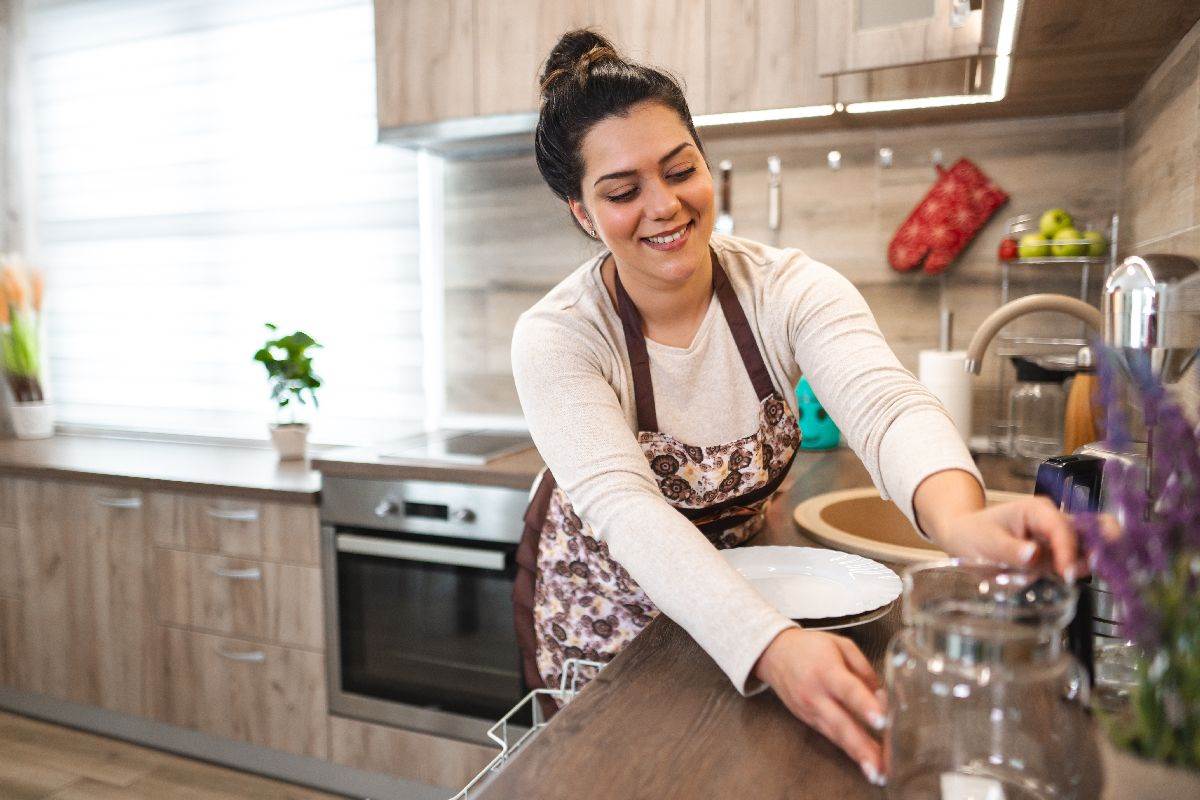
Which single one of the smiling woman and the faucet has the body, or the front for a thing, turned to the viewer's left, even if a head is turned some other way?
the faucet

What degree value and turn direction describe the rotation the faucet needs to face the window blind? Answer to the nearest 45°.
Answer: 0° — it already faces it

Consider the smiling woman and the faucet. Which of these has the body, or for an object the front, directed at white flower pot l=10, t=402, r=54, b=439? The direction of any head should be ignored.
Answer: the faucet

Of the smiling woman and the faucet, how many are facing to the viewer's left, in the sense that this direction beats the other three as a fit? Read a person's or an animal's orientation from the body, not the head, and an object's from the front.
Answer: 1

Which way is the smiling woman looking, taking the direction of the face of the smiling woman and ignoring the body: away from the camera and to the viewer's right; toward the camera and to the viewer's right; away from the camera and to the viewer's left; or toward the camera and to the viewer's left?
toward the camera and to the viewer's right

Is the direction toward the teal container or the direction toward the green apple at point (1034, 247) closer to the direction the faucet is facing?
the teal container

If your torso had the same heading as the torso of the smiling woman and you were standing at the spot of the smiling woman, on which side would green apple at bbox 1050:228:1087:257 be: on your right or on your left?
on your left

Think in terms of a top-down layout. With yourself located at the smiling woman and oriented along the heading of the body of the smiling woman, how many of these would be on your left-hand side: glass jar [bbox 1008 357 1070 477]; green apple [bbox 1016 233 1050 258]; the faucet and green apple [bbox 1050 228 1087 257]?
4

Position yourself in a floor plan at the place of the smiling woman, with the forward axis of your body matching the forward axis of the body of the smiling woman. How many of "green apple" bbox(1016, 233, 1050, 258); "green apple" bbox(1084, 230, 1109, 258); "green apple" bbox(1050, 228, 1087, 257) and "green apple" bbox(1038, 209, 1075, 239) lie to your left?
4

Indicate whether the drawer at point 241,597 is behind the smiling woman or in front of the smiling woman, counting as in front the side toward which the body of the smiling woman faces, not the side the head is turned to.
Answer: behind

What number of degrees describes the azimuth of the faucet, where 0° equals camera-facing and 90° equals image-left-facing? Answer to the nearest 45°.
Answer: approximately 90°
